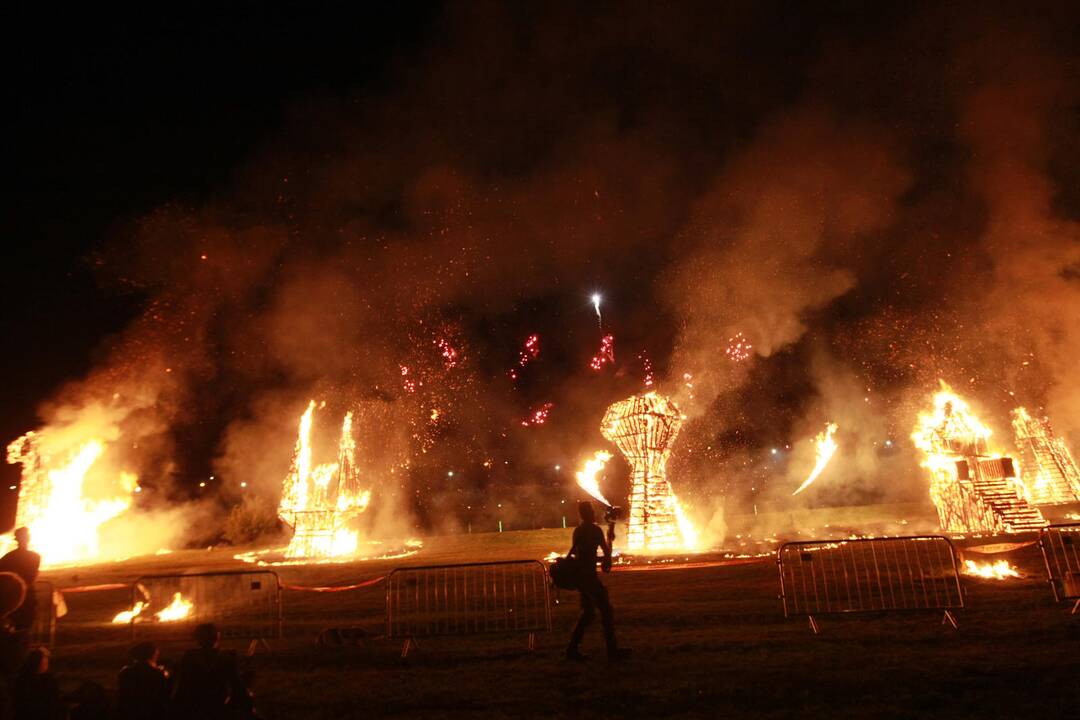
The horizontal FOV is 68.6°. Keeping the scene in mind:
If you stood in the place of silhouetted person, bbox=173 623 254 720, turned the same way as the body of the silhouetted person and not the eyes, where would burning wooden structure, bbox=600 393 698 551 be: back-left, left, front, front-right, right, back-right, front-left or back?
front-right

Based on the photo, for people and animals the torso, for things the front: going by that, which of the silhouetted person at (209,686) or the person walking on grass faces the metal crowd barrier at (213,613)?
the silhouetted person

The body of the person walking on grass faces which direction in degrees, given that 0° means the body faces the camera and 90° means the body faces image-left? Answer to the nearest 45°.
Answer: approximately 270°

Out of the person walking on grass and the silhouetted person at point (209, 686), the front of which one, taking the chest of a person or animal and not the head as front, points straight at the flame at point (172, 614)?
the silhouetted person

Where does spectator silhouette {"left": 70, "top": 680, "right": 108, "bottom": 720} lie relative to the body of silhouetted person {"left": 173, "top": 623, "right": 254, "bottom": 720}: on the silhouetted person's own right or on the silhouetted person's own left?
on the silhouetted person's own left

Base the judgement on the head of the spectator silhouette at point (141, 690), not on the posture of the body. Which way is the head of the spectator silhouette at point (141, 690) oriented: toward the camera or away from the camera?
away from the camera

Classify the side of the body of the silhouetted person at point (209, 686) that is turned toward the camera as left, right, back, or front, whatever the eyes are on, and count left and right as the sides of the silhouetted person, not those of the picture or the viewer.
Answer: back

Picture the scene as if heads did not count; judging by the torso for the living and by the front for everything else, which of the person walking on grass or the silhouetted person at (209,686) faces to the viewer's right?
the person walking on grass

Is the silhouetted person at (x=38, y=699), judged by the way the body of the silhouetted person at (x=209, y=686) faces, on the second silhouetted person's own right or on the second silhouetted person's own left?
on the second silhouetted person's own left

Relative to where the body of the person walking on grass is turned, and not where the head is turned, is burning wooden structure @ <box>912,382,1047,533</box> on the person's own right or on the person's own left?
on the person's own left

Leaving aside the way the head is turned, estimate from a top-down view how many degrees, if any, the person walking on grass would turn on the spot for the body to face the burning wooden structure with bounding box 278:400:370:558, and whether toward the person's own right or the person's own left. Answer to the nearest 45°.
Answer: approximately 135° to the person's own left

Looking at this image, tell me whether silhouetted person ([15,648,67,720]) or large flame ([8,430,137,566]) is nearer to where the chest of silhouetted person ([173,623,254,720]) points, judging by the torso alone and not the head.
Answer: the large flame

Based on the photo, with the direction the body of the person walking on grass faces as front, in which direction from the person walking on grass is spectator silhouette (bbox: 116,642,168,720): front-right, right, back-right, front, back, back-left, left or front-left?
back-right
